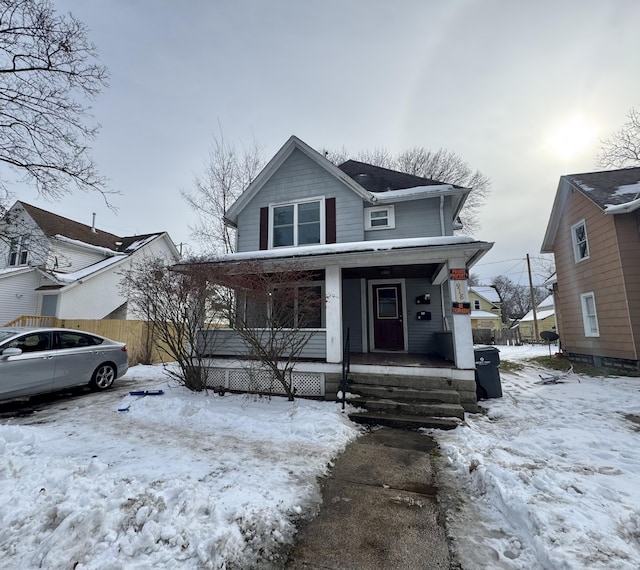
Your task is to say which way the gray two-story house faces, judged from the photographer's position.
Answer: facing the viewer

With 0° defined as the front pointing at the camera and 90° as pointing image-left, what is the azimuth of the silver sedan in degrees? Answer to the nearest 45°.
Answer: approximately 45°

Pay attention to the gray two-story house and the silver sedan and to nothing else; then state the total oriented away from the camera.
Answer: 0

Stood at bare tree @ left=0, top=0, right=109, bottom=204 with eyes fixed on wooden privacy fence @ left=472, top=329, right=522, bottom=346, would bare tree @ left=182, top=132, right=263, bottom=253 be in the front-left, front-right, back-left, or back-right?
front-left

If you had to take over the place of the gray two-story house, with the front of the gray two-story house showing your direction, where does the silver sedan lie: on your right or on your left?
on your right

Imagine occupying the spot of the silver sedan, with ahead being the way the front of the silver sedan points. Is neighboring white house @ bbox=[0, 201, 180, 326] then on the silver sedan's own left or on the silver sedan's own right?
on the silver sedan's own right

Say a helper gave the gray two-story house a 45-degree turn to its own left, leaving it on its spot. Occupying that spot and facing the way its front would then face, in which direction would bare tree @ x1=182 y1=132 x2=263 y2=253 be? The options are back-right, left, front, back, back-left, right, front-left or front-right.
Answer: back

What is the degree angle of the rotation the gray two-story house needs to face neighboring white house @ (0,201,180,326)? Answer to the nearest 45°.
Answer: approximately 90° to its right

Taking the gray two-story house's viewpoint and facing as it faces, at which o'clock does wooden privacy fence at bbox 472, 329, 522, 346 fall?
The wooden privacy fence is roughly at 7 o'clock from the gray two-story house.
